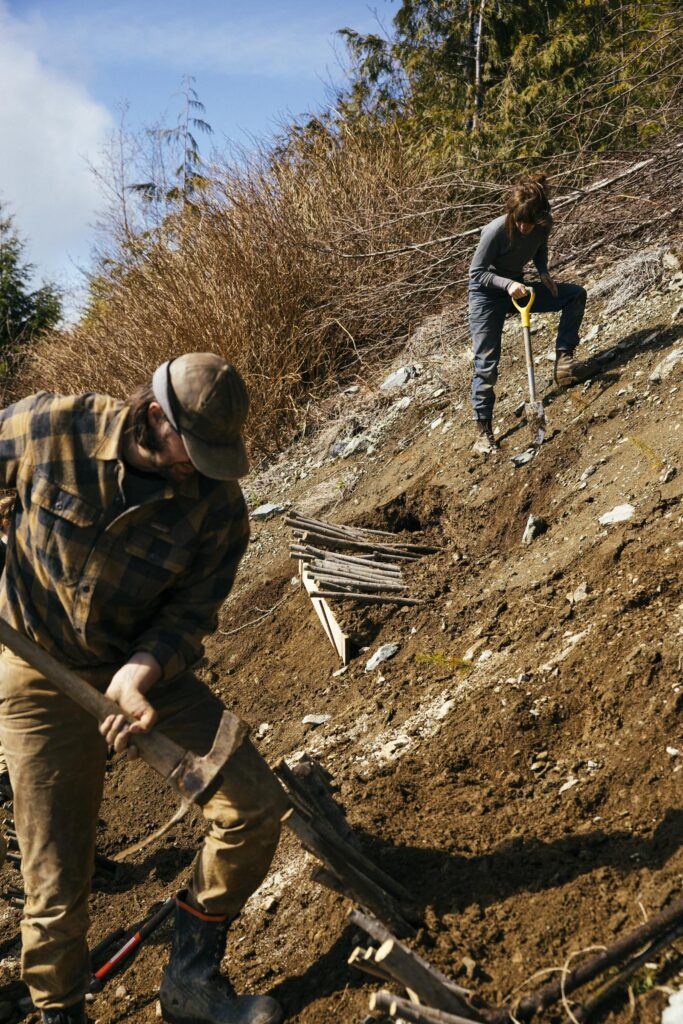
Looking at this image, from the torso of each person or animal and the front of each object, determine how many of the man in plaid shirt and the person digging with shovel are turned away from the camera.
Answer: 0

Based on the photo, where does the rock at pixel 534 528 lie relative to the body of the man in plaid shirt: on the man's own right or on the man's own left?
on the man's own left

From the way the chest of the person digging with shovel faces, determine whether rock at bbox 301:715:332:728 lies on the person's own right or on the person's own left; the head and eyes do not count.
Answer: on the person's own right
